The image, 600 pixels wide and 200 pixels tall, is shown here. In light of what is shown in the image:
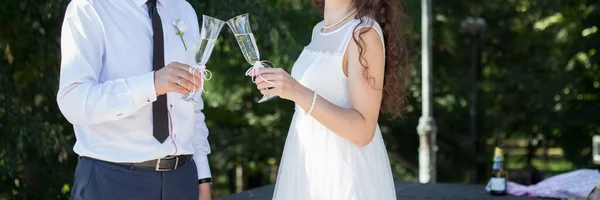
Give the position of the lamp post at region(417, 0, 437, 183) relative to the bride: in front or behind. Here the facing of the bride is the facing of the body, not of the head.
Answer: behind

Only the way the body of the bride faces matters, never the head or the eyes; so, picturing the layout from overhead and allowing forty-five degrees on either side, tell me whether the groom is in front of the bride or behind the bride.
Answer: in front

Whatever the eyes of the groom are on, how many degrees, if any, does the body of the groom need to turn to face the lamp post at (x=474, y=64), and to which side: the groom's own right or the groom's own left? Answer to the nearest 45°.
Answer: approximately 90° to the groom's own left

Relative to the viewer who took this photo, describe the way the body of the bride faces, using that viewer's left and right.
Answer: facing the viewer and to the left of the viewer

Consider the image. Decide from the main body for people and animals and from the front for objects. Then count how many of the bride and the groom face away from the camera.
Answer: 0

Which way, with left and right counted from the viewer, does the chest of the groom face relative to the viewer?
facing the viewer and to the right of the viewer
